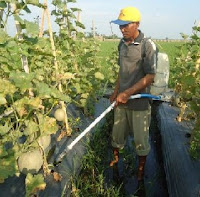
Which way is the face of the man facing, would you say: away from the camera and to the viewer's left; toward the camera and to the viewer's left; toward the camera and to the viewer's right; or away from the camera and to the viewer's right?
toward the camera and to the viewer's left

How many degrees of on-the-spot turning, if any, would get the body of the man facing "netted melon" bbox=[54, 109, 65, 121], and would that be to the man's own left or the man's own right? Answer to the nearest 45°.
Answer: approximately 90° to the man's own right

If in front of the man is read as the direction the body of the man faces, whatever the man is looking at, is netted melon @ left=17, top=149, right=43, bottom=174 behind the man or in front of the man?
in front

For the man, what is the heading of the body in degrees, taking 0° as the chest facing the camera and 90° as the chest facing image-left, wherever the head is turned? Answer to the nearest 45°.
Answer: approximately 45°
